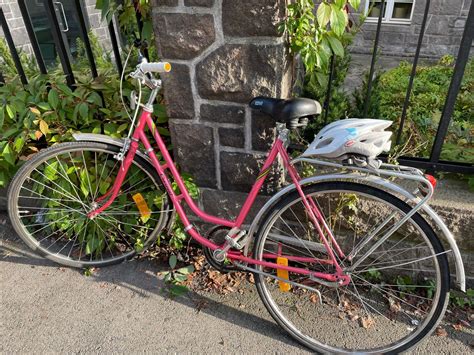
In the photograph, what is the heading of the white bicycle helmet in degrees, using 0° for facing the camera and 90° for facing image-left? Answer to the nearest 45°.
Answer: approximately 90°

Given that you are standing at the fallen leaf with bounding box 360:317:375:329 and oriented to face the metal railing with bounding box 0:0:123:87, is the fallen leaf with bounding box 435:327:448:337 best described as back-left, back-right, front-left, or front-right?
back-right

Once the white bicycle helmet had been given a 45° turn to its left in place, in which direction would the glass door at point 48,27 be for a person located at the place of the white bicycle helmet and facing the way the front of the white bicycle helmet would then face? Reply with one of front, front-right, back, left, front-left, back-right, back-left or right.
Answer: right

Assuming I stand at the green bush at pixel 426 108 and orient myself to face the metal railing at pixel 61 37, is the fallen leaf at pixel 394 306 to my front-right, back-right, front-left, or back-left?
front-left

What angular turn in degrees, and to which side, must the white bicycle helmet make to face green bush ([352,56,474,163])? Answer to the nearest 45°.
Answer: approximately 90° to its right

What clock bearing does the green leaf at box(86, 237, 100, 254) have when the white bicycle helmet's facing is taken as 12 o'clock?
The green leaf is roughly at 12 o'clock from the white bicycle helmet.
